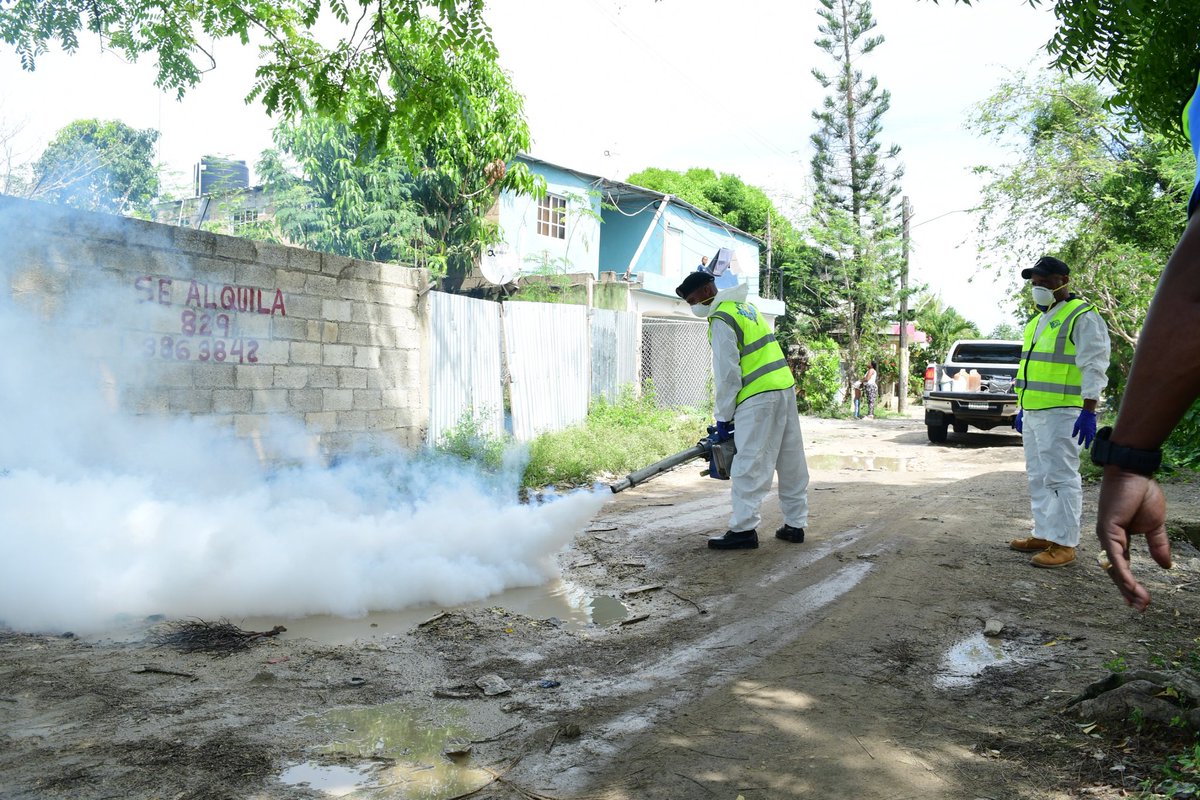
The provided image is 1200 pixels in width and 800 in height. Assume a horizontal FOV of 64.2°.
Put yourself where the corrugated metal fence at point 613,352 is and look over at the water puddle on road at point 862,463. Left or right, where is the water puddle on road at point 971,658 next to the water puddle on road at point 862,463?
right

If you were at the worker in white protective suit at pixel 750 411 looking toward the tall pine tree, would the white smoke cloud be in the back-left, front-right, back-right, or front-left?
back-left

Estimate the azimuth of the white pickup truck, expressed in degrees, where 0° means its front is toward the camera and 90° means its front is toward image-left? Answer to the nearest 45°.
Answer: approximately 180°

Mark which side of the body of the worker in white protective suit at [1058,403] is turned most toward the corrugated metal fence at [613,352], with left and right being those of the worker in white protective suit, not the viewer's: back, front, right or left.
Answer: right

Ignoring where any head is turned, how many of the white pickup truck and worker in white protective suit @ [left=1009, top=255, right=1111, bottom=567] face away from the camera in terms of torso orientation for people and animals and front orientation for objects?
1

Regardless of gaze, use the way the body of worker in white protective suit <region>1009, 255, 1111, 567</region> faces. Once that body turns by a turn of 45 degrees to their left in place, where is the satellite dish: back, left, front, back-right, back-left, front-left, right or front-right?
back-right

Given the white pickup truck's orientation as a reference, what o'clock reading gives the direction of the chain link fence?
The chain link fence is roughly at 9 o'clock from the white pickup truck.

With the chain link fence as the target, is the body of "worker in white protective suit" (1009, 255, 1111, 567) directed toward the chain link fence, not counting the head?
no

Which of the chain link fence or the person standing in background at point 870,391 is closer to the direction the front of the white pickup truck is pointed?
the person standing in background

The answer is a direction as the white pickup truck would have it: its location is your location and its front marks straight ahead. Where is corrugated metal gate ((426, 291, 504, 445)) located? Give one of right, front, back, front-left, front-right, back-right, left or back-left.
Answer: back-left

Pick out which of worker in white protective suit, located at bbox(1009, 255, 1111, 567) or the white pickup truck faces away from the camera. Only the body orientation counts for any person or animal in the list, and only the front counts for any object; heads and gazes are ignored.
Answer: the white pickup truck

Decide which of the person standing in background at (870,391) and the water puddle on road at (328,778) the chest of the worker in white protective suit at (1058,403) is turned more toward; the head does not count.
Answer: the water puddle on road

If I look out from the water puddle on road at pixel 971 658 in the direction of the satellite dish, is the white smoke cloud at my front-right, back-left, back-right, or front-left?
front-left

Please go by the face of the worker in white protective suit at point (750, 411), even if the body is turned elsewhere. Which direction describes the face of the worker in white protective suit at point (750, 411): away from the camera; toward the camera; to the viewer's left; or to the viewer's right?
to the viewer's left

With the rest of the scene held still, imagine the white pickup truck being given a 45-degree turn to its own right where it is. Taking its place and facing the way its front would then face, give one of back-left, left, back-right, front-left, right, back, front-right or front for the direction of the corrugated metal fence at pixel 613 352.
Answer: back

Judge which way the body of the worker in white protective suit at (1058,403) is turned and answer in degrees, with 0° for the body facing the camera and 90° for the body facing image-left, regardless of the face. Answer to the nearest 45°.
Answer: approximately 45°

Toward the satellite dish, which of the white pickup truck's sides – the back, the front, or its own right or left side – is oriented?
left

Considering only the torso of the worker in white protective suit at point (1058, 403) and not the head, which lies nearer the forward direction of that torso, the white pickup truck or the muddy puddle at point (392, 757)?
the muddy puddle

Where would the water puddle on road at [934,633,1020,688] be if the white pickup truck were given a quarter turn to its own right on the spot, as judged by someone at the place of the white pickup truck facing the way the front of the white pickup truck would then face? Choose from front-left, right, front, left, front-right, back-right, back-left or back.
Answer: right

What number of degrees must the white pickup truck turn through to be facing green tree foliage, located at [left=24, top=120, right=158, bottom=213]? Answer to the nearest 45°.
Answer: approximately 90° to its left
